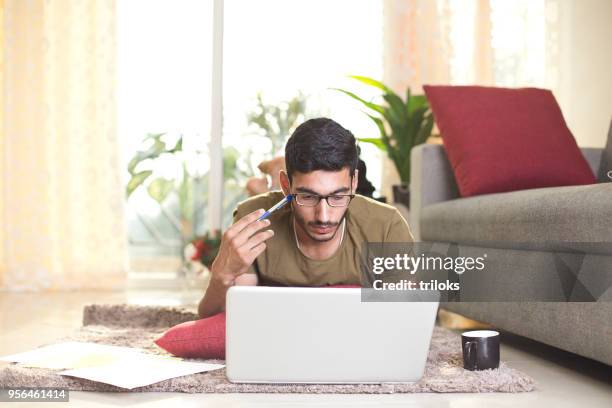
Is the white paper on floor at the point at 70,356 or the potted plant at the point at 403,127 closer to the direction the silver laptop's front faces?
the potted plant

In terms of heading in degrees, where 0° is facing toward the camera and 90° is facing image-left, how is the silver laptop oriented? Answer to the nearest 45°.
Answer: approximately 180°

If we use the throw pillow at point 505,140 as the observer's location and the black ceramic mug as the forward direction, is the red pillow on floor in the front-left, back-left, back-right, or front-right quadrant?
front-right

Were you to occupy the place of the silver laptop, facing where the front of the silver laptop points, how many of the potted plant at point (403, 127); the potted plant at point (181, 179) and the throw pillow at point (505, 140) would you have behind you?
0

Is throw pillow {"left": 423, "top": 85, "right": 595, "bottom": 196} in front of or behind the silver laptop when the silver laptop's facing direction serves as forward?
in front

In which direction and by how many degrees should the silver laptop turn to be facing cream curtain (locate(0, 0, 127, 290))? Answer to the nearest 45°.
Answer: approximately 45° to its left

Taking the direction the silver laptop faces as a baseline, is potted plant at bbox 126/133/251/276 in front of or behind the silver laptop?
in front
